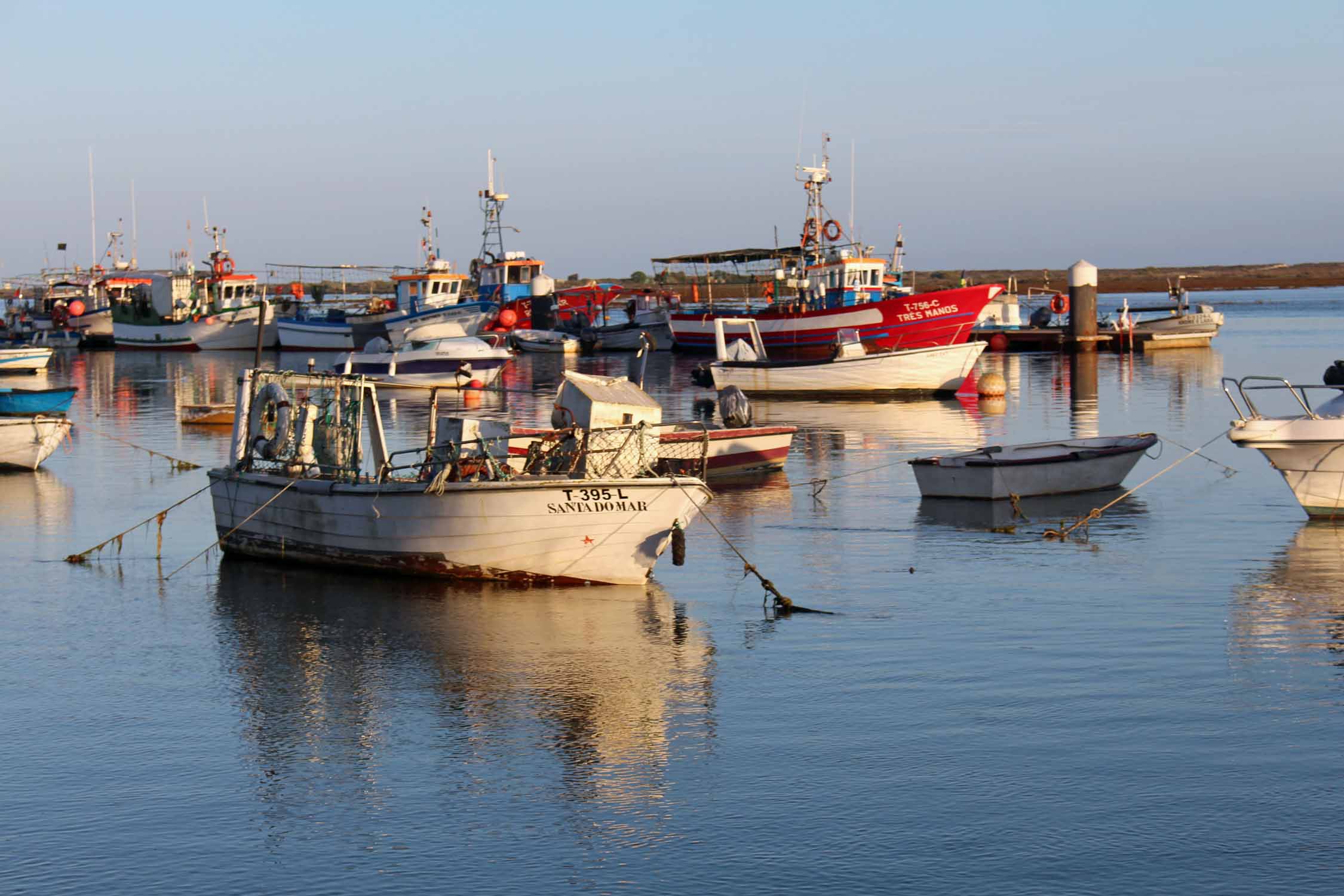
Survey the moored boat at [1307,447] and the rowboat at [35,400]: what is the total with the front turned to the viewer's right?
1

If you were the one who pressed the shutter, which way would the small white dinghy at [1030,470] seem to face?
facing away from the viewer and to the right of the viewer

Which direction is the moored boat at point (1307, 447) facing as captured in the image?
to the viewer's left

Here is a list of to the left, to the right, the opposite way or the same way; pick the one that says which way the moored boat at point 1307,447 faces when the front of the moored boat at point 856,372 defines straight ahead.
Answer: the opposite way

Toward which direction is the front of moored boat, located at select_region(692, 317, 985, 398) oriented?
to the viewer's right

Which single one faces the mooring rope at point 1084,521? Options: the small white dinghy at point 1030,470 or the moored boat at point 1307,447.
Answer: the moored boat

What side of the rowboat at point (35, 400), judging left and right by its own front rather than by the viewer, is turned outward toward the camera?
right

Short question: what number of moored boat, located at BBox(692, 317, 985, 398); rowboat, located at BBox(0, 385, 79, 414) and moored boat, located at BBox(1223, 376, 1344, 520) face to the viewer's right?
2

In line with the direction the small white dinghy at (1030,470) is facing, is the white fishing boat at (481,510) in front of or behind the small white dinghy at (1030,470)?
behind
